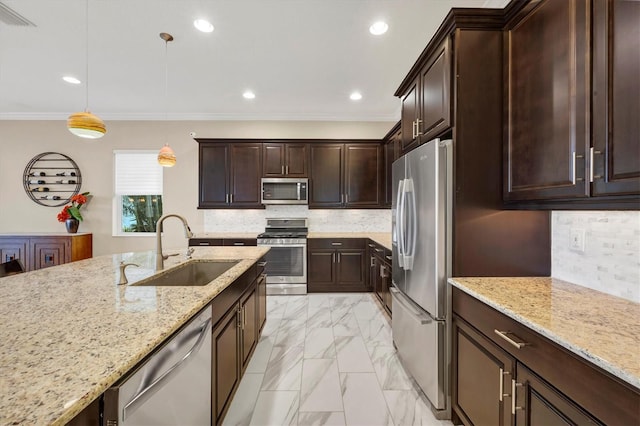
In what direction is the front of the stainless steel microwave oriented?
toward the camera

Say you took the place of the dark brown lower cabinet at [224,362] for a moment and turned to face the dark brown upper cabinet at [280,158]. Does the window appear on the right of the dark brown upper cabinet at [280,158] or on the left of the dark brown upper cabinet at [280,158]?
left

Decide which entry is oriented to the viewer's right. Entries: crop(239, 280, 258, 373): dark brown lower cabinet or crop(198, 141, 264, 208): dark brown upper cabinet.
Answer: the dark brown lower cabinet

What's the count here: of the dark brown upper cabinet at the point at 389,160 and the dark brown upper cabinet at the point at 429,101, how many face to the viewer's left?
2

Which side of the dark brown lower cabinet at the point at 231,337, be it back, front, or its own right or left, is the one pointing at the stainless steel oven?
left

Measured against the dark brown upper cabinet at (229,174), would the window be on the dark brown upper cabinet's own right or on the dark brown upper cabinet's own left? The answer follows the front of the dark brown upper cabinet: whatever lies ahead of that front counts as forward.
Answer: on the dark brown upper cabinet's own right

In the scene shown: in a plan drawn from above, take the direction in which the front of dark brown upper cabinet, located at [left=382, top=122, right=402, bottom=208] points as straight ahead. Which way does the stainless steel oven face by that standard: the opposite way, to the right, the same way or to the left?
to the left

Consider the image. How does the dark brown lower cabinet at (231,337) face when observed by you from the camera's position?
facing to the right of the viewer

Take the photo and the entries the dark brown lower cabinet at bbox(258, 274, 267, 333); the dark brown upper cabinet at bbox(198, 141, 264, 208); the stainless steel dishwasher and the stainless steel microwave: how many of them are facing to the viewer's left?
0

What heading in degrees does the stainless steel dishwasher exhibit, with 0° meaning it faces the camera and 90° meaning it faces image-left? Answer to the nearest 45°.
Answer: approximately 315°

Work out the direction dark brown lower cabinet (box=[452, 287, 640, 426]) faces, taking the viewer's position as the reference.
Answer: facing the viewer and to the left of the viewer

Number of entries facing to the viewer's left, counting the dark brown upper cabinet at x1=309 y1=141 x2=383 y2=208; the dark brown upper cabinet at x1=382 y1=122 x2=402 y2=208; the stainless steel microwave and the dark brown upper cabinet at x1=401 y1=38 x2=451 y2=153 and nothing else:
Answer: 2

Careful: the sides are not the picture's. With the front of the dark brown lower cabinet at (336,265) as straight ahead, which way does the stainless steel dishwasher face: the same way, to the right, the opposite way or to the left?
to the left

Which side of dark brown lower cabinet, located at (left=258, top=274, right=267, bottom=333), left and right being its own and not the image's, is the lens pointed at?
right

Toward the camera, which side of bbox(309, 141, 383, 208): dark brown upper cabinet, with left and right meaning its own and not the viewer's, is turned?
front

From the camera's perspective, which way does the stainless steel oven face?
toward the camera
